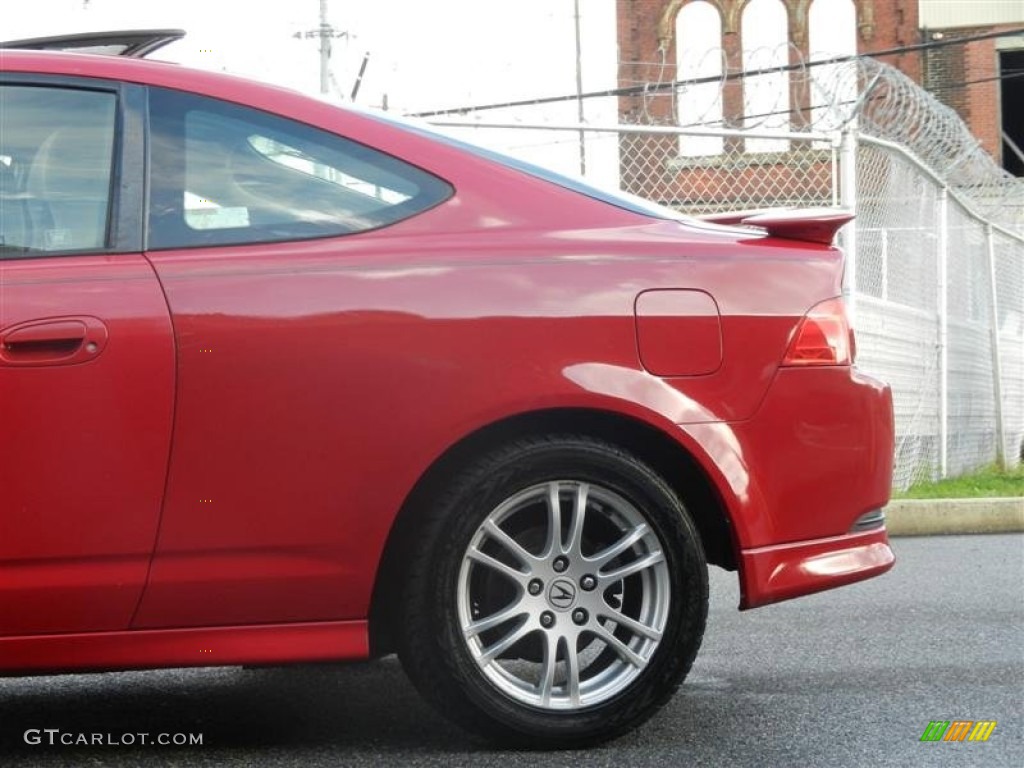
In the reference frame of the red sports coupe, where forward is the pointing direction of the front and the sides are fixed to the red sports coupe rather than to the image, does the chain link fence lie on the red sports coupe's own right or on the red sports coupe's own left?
on the red sports coupe's own right

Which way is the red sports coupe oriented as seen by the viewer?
to the viewer's left

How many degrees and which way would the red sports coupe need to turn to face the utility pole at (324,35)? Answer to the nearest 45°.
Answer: approximately 90° to its right

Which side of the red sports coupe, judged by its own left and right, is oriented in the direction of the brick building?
right
